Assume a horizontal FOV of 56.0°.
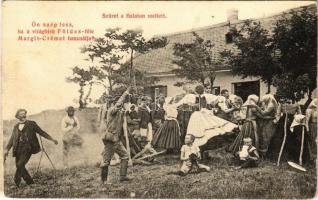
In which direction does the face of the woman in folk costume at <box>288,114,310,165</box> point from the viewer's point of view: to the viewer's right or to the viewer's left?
to the viewer's left

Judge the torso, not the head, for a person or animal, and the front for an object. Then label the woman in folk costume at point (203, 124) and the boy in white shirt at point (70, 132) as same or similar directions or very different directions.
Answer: very different directions

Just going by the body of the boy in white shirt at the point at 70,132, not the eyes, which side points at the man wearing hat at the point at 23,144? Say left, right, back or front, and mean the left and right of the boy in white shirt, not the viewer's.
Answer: right
